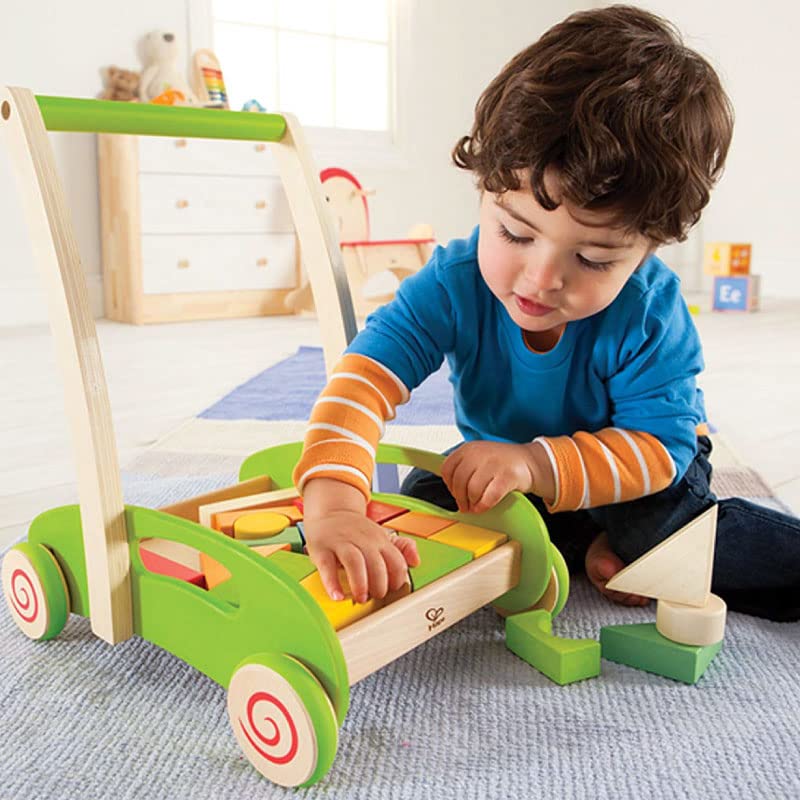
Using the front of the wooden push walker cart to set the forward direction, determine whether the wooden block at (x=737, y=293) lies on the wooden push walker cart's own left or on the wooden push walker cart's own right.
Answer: on the wooden push walker cart's own left

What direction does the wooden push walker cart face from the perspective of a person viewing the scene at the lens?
facing the viewer and to the right of the viewer

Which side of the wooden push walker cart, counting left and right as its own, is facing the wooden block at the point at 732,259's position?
left

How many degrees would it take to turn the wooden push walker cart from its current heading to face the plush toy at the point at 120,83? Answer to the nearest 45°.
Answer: approximately 135° to its left

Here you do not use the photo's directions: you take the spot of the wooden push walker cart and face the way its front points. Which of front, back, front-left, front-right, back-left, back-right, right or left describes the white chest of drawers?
back-left
